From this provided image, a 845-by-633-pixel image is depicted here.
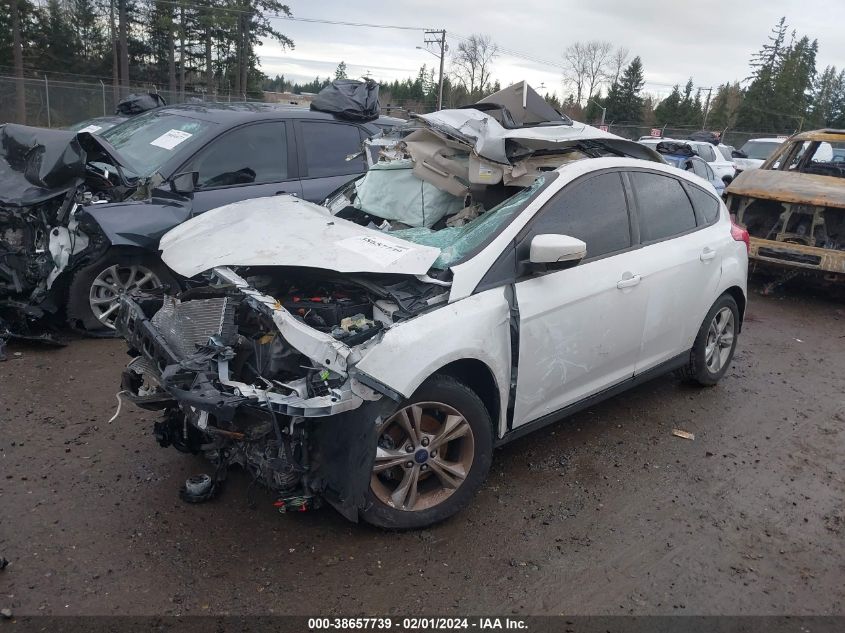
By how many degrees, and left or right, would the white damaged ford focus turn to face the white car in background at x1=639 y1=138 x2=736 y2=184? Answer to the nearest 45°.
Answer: approximately 180°

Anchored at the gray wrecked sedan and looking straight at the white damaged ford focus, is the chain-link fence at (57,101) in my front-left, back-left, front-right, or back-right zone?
back-left

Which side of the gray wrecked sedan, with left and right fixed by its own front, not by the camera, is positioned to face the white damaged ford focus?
left

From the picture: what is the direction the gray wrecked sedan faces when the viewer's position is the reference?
facing the viewer and to the left of the viewer

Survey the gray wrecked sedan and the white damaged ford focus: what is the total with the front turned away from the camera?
0

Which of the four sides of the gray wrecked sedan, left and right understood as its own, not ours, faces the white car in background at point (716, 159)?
back

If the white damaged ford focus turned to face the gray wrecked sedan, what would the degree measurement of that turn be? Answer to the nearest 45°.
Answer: approximately 90° to its right

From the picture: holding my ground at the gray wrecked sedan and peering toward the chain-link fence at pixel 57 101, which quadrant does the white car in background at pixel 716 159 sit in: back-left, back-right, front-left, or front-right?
front-right

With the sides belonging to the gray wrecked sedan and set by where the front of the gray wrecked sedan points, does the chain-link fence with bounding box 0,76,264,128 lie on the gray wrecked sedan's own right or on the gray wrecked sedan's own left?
on the gray wrecked sedan's own right

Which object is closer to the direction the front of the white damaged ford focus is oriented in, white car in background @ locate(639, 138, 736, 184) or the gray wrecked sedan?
the gray wrecked sedan
